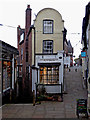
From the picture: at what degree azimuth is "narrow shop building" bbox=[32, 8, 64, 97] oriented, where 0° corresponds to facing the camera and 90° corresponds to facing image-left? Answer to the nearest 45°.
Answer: approximately 0°
